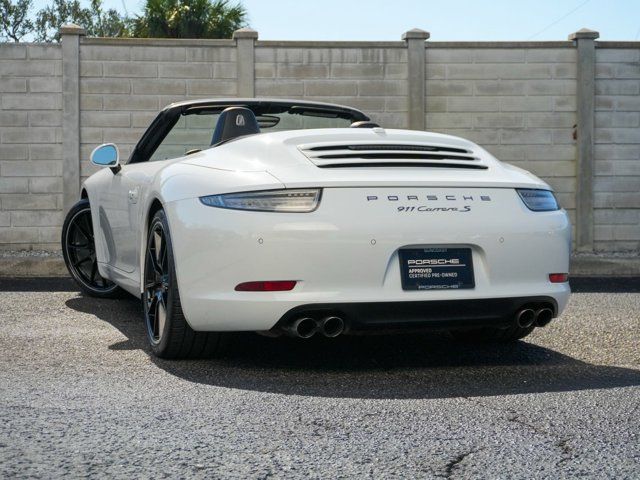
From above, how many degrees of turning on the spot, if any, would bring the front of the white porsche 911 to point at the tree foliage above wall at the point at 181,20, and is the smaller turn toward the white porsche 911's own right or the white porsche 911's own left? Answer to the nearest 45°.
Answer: approximately 45° to the white porsche 911's own right

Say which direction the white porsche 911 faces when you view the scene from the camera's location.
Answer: facing away from the viewer and to the left of the viewer
